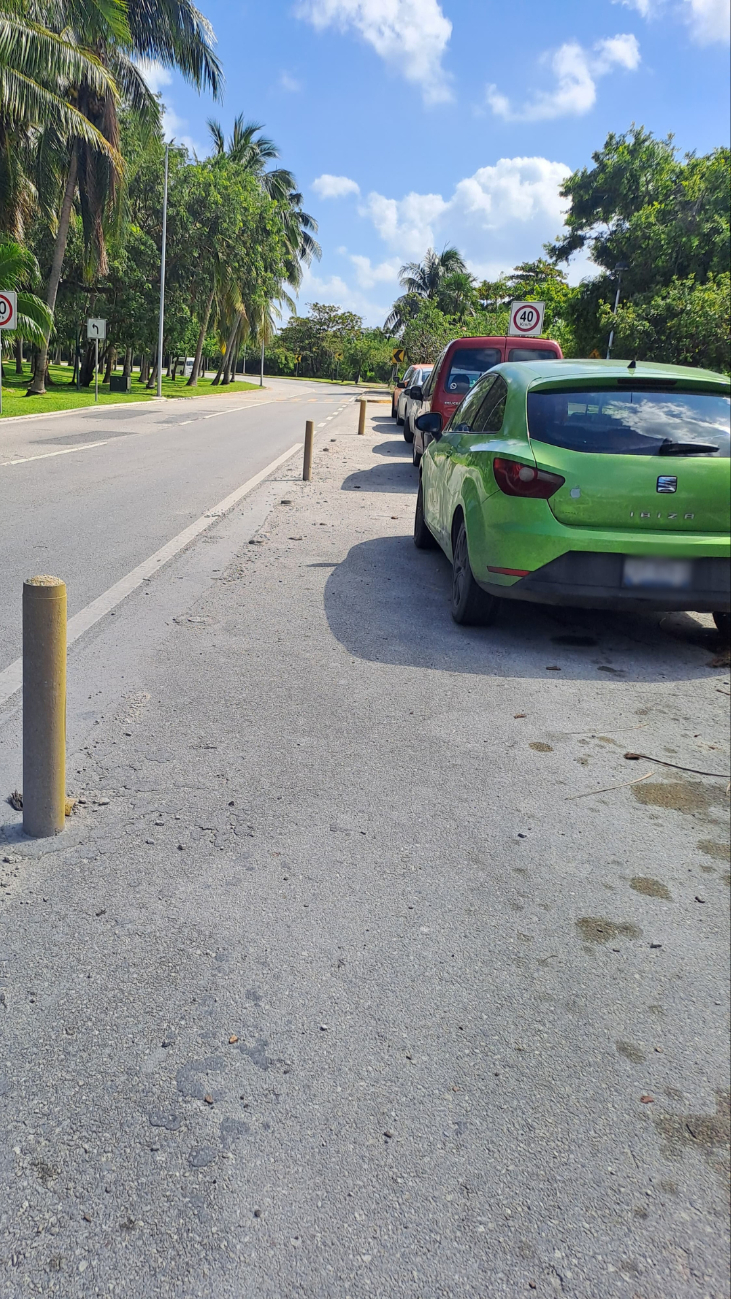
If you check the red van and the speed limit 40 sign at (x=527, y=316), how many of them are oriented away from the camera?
1

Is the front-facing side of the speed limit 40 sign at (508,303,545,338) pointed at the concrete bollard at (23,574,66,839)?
yes

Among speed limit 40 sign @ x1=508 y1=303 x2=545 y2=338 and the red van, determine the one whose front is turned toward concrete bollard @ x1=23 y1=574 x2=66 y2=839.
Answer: the speed limit 40 sign

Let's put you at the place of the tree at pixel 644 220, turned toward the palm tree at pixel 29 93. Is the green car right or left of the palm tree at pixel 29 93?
left

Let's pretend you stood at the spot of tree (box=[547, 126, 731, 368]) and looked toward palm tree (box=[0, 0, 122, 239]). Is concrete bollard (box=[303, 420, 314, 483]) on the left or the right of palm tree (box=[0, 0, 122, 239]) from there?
left

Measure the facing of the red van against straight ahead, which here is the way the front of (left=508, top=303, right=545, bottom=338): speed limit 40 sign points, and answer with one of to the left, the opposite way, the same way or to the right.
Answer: the opposite way

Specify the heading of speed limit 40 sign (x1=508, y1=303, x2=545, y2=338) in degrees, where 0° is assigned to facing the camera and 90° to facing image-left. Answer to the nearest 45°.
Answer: approximately 0°

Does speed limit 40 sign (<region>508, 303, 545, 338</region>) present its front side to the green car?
yes

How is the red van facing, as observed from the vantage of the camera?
facing away from the viewer

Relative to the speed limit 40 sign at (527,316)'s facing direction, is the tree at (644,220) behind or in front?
behind

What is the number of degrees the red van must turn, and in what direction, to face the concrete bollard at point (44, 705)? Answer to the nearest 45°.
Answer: approximately 180°

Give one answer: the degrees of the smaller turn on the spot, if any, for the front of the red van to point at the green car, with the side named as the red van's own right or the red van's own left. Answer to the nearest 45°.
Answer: approximately 180°
